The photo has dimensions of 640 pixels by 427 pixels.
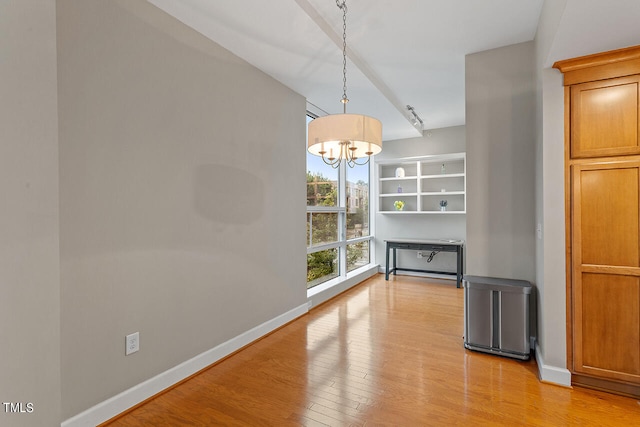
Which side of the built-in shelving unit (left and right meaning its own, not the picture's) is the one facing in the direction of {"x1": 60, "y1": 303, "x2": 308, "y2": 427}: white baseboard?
front

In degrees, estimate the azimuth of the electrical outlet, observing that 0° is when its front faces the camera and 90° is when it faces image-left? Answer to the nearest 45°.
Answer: approximately 315°

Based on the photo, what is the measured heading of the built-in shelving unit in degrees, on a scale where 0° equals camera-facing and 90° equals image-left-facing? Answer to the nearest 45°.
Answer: approximately 0°

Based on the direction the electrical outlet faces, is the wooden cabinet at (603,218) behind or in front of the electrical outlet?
in front

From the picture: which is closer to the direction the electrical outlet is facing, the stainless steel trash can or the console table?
the stainless steel trash can

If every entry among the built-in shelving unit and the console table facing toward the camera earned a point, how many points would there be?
2

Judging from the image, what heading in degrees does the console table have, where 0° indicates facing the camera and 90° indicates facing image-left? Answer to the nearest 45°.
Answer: approximately 0°

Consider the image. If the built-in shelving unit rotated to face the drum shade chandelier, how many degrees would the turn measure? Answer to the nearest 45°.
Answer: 0° — it already faces it

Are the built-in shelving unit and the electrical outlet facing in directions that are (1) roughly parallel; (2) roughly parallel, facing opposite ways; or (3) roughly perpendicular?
roughly perpendicular
